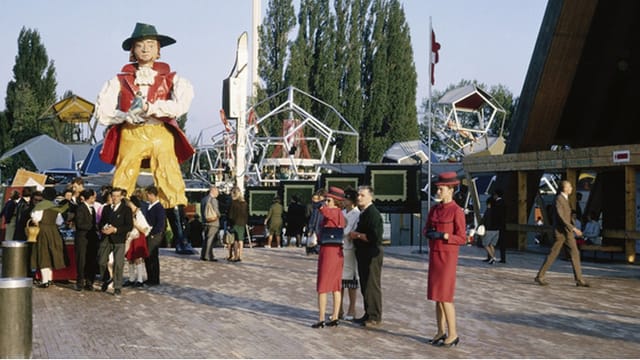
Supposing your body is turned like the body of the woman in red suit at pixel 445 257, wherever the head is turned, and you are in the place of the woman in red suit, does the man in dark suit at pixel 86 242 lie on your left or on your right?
on your right

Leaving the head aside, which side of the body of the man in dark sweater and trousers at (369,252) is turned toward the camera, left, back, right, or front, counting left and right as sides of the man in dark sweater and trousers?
left

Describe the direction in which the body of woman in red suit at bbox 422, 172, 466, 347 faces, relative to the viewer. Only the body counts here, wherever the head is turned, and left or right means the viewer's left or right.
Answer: facing the viewer and to the left of the viewer

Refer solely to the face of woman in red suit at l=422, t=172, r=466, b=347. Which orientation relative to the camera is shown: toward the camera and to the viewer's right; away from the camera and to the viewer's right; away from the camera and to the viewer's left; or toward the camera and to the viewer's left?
toward the camera and to the viewer's left
